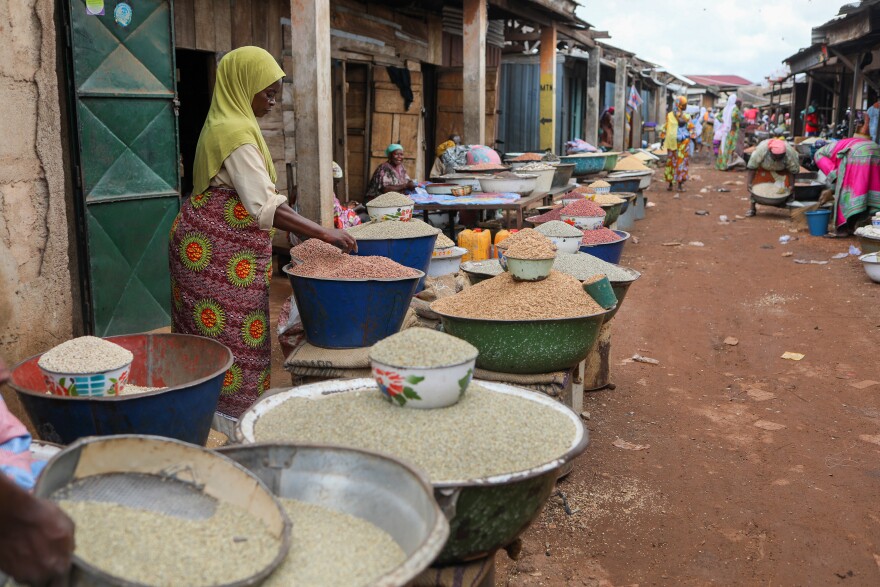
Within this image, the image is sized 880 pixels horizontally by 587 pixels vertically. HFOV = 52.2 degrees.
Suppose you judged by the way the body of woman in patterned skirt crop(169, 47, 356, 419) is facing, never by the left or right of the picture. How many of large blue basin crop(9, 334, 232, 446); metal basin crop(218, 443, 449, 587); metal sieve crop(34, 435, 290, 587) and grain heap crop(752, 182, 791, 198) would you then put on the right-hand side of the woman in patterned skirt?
3

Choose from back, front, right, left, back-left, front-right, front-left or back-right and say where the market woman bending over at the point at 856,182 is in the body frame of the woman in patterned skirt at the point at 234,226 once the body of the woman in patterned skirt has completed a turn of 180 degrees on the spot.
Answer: back-right

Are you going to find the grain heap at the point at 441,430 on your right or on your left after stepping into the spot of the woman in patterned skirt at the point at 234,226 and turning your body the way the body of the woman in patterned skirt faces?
on your right

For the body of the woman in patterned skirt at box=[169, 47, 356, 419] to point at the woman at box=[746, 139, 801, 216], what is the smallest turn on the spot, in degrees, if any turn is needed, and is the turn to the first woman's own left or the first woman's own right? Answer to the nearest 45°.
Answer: approximately 45° to the first woman's own left

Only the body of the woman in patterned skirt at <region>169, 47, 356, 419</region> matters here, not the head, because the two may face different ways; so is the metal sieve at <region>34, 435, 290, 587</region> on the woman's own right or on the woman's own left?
on the woman's own right

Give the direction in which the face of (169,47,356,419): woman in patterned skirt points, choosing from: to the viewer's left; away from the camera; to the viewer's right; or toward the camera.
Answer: to the viewer's right

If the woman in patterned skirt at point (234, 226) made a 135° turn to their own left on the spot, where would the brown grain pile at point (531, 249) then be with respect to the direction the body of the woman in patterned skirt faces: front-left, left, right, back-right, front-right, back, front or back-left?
back-right

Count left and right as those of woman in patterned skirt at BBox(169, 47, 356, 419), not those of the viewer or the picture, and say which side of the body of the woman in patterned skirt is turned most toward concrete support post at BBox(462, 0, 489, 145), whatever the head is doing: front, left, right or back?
left

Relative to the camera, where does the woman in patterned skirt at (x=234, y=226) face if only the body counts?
to the viewer's right

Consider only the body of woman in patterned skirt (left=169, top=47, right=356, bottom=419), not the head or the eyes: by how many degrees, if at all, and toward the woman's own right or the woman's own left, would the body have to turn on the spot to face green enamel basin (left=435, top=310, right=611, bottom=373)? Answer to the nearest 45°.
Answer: approximately 45° to the woman's own right

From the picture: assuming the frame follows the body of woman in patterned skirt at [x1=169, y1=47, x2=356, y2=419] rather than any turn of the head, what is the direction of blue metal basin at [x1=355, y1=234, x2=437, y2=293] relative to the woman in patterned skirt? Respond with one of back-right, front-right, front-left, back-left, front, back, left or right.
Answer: front-left

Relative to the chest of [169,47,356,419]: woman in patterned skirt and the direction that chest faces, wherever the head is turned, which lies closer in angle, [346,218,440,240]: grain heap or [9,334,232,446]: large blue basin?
the grain heap

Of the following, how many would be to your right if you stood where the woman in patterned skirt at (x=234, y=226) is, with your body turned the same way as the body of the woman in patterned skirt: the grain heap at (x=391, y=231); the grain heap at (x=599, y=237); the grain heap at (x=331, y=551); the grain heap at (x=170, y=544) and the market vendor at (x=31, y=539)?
3
